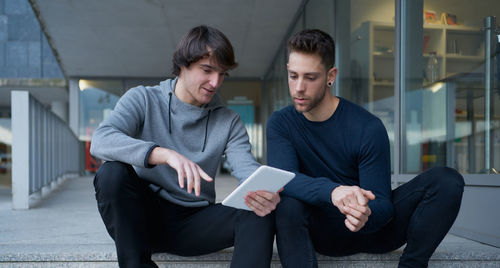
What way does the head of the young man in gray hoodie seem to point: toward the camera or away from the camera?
toward the camera

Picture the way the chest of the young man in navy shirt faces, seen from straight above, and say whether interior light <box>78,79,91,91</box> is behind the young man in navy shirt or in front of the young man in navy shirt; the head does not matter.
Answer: behind

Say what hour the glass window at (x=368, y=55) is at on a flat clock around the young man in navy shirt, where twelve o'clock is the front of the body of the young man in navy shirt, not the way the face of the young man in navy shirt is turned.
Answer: The glass window is roughly at 6 o'clock from the young man in navy shirt.

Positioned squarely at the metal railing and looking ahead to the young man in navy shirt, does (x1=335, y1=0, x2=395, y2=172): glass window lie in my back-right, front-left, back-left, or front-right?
front-left

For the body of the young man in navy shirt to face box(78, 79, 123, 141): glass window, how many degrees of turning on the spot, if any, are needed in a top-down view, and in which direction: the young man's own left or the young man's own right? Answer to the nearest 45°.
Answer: approximately 135° to the young man's own right

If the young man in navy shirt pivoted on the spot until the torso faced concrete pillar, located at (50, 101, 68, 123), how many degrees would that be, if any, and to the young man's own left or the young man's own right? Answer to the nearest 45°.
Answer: approximately 135° to the young man's own right

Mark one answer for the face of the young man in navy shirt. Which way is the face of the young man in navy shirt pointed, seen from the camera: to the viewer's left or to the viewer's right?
to the viewer's left

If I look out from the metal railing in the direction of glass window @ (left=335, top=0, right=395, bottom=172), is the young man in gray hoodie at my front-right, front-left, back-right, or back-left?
front-right

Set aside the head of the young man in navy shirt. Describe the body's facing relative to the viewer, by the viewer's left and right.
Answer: facing the viewer
